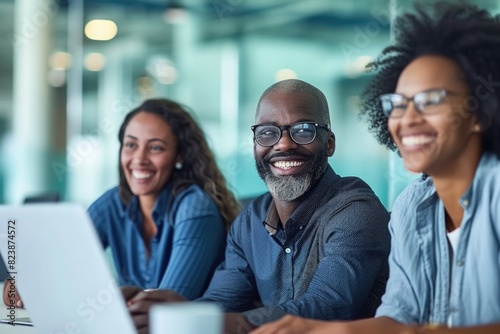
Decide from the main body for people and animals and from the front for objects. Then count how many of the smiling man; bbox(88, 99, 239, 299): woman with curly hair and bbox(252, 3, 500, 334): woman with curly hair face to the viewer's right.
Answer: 0

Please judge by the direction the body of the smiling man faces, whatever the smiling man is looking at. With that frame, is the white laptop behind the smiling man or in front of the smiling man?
in front

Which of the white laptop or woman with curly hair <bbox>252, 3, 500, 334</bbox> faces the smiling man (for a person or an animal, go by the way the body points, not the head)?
the white laptop

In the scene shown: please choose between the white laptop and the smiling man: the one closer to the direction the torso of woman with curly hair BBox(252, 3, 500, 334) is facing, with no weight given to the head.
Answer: the white laptop

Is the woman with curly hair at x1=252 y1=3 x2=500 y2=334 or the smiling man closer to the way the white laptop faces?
the smiling man

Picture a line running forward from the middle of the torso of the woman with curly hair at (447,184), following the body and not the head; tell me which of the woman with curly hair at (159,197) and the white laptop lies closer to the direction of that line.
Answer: the white laptop

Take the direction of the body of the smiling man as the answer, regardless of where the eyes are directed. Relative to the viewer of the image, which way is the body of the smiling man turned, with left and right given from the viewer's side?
facing the viewer and to the left of the viewer

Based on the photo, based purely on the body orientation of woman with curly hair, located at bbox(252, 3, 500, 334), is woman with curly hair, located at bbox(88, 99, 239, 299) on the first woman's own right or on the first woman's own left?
on the first woman's own right

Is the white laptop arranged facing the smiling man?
yes
